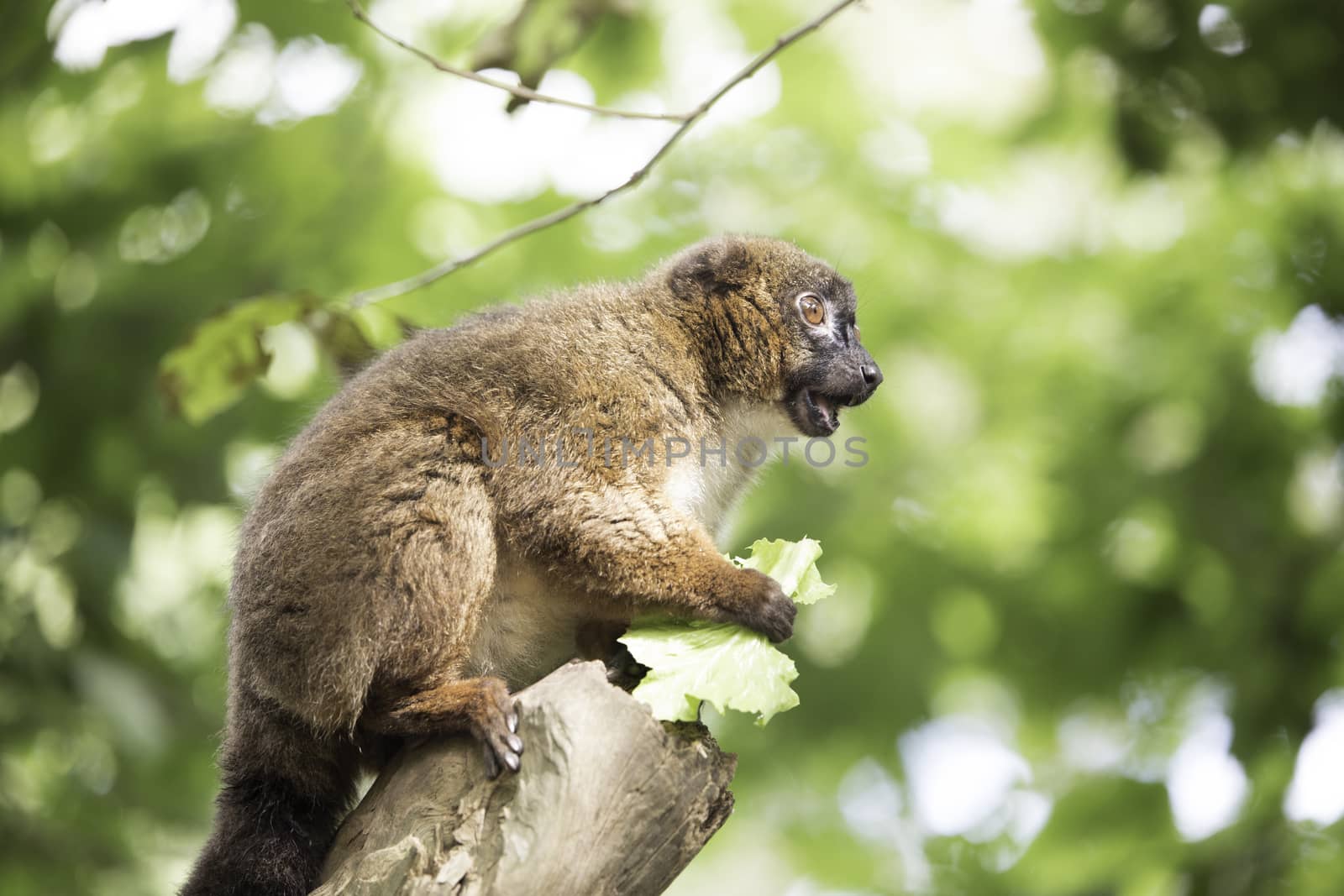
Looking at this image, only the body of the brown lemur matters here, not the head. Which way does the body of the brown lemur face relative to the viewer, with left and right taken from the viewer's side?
facing to the right of the viewer

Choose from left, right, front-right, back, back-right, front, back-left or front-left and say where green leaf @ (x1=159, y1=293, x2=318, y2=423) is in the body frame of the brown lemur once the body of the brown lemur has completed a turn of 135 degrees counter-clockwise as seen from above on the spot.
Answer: front
